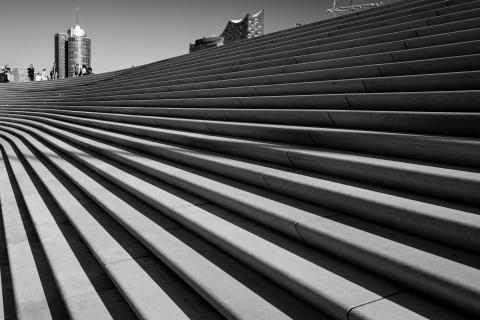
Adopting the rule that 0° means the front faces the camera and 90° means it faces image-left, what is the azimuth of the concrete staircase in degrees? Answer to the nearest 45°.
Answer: approximately 45°
